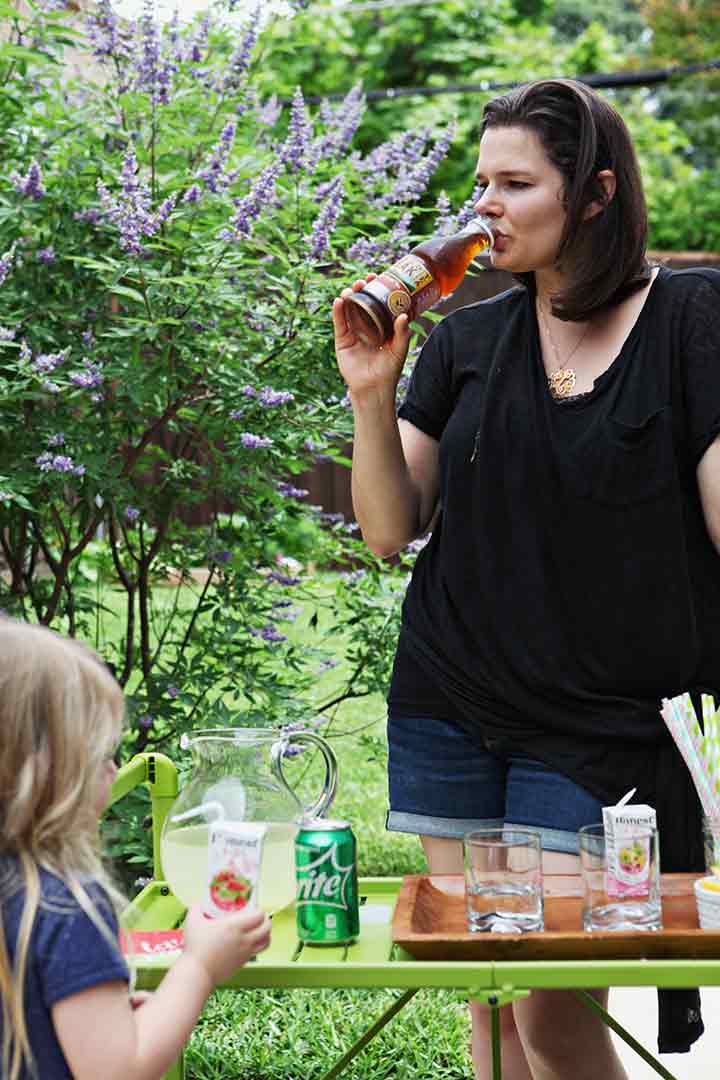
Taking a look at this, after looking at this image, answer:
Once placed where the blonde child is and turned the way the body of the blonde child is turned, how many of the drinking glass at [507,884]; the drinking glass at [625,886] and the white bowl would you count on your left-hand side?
0

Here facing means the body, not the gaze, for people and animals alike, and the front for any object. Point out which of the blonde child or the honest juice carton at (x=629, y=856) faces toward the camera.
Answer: the honest juice carton

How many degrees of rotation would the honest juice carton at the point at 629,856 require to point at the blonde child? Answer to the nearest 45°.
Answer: approximately 45° to its right

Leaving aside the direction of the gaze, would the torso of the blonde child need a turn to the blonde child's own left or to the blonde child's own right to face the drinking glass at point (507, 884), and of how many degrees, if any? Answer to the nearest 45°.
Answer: approximately 45° to the blonde child's own right

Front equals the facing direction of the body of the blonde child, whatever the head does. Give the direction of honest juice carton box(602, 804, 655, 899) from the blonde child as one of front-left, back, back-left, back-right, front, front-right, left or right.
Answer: front-right

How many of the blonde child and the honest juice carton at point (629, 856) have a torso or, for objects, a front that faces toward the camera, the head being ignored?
1

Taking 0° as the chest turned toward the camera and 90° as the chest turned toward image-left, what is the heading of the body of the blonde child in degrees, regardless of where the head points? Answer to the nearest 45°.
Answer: approximately 225°

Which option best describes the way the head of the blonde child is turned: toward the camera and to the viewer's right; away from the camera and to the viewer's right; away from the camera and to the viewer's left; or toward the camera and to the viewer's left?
away from the camera and to the viewer's right

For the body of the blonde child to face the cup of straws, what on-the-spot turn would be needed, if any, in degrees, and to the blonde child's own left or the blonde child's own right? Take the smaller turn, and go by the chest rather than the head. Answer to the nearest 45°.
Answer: approximately 45° to the blonde child's own right

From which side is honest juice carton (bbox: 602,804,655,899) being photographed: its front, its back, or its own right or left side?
front
